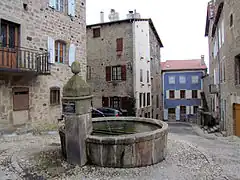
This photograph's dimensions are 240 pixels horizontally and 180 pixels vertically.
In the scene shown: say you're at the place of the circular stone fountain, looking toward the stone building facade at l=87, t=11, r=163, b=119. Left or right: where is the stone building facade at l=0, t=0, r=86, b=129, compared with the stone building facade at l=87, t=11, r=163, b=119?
left

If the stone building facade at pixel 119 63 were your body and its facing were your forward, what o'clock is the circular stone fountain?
The circular stone fountain is roughly at 12 o'clock from the stone building facade.

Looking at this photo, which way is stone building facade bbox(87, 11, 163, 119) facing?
toward the camera

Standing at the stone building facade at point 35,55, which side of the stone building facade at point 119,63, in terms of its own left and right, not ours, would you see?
front

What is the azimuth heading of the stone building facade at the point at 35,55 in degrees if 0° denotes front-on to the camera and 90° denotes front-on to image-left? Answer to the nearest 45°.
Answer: approximately 315°

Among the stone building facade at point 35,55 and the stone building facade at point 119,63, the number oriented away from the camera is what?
0

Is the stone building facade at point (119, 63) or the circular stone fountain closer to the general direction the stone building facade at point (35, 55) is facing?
the circular stone fountain

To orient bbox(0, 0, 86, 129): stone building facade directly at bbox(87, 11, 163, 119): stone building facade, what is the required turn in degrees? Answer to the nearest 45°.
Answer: approximately 90° to its left
